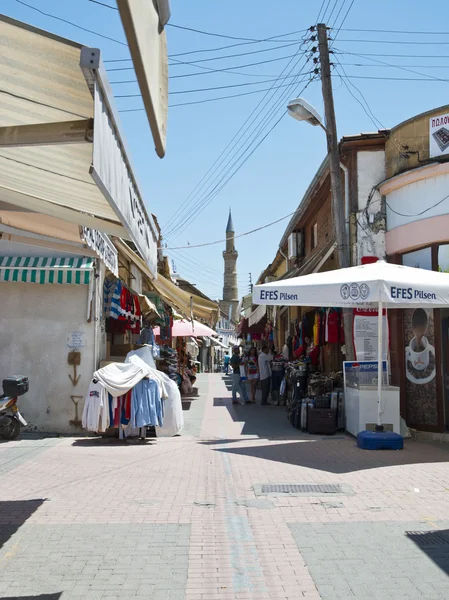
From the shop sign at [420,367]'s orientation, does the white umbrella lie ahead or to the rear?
ahead

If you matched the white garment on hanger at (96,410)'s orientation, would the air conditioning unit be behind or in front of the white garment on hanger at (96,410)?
behind

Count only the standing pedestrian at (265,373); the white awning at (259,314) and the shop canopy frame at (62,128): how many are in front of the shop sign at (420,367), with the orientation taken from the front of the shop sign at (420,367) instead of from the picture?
1

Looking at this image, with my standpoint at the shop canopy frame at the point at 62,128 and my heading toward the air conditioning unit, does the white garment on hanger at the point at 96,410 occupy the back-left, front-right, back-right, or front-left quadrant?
front-left

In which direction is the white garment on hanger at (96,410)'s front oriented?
toward the camera
